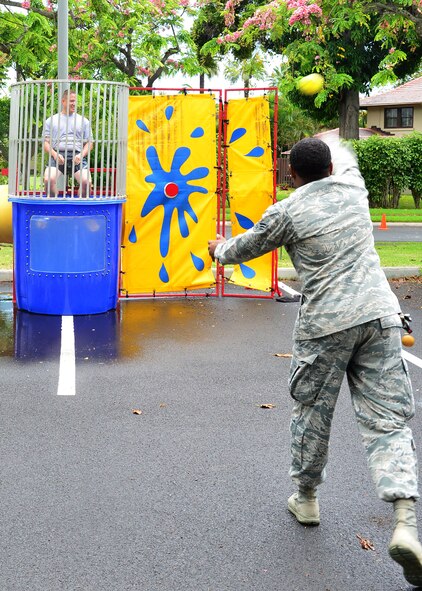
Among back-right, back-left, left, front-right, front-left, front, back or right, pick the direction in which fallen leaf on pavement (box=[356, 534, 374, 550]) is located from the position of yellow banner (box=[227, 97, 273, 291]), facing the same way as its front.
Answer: front

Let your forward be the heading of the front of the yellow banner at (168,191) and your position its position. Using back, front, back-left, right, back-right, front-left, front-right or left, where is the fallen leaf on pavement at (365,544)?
front

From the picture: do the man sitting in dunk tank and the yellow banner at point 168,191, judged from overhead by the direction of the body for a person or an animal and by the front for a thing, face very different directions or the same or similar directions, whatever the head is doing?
same or similar directions

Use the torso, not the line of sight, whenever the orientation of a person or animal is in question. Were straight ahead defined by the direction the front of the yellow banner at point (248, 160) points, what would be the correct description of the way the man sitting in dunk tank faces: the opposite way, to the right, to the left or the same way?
the same way

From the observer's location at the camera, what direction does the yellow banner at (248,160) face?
facing the viewer

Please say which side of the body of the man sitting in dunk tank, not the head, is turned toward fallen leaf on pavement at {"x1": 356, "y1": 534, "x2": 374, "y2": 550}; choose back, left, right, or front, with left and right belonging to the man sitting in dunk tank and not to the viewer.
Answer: front

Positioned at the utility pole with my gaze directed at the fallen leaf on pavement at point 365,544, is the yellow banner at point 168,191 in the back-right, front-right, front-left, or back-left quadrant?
front-left

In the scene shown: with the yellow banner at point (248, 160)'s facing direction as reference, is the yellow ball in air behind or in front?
in front

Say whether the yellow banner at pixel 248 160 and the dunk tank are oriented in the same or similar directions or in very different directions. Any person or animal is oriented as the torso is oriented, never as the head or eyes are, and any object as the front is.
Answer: same or similar directions

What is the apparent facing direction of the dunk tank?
toward the camera

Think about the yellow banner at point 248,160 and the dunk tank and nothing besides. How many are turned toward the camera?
2

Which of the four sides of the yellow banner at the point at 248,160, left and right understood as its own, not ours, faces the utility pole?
right
